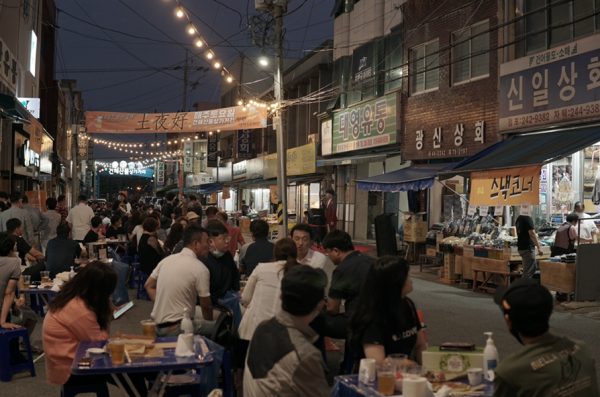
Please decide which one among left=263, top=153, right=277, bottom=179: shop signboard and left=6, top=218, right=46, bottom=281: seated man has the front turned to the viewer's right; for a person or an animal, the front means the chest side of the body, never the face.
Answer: the seated man

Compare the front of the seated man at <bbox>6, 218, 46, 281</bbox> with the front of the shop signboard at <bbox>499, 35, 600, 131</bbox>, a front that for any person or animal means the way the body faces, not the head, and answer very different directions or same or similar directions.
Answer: very different directions

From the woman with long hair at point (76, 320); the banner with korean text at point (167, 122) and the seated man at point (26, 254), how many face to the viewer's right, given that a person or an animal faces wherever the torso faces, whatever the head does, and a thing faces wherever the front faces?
2

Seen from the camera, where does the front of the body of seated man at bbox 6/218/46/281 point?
to the viewer's right

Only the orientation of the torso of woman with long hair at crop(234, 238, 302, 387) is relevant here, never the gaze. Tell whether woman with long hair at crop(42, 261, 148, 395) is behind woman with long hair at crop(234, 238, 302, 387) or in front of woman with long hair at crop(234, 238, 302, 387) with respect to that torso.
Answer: behind

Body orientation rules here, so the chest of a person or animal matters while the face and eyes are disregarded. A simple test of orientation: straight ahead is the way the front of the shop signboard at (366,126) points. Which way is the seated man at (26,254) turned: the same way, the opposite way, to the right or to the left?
the opposite way

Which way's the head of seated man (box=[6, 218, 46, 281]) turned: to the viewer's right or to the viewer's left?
to the viewer's right

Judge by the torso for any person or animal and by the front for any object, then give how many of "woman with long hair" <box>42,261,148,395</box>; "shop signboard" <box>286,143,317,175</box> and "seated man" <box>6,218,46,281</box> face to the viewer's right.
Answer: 2
